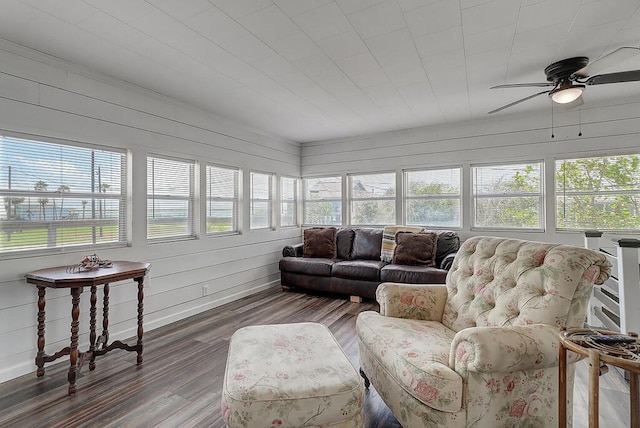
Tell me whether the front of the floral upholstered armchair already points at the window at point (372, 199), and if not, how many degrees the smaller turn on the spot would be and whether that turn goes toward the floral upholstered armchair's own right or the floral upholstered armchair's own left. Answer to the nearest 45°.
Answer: approximately 90° to the floral upholstered armchair's own right

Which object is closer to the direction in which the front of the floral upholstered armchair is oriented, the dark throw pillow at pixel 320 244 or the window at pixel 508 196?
the dark throw pillow

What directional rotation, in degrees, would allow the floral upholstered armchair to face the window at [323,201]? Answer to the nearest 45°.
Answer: approximately 90° to its right

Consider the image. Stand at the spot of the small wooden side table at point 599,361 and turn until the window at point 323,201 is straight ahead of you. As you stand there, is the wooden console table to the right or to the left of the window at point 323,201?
left

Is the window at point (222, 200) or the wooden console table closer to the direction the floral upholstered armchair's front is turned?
the wooden console table

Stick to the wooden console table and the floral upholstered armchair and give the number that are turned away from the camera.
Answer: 0

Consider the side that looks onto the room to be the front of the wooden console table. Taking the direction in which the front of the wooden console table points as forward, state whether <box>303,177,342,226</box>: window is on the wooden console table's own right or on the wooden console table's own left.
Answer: on the wooden console table's own left

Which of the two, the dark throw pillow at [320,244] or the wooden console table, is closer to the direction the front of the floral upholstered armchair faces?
the wooden console table

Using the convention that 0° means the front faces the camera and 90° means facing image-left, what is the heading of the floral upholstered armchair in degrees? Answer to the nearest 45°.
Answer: approximately 45°

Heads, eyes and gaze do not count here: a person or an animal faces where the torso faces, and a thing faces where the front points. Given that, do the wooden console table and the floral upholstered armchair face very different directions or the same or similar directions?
very different directions

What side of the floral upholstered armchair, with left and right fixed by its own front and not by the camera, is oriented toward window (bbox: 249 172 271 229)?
right

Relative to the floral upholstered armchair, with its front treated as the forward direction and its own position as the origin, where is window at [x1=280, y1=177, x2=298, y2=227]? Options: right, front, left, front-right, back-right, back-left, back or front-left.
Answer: right

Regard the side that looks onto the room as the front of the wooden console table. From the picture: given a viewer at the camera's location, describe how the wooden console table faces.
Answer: facing the viewer and to the right of the viewer

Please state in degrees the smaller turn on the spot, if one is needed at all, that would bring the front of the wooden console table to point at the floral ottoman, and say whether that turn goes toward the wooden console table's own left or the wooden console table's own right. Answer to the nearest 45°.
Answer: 0° — it already faces it

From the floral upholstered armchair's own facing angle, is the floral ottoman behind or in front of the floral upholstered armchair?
in front

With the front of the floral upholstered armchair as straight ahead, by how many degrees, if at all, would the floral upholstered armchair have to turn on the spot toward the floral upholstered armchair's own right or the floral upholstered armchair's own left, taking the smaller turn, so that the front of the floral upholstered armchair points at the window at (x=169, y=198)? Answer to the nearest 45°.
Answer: approximately 45° to the floral upholstered armchair's own right
